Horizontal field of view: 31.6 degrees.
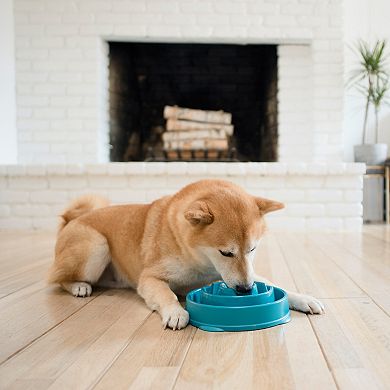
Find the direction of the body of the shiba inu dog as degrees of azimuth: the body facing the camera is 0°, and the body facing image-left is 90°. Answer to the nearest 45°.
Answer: approximately 315°

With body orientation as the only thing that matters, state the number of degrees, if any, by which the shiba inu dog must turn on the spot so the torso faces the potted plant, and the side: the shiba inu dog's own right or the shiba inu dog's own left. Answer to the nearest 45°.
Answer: approximately 90° to the shiba inu dog's own left
